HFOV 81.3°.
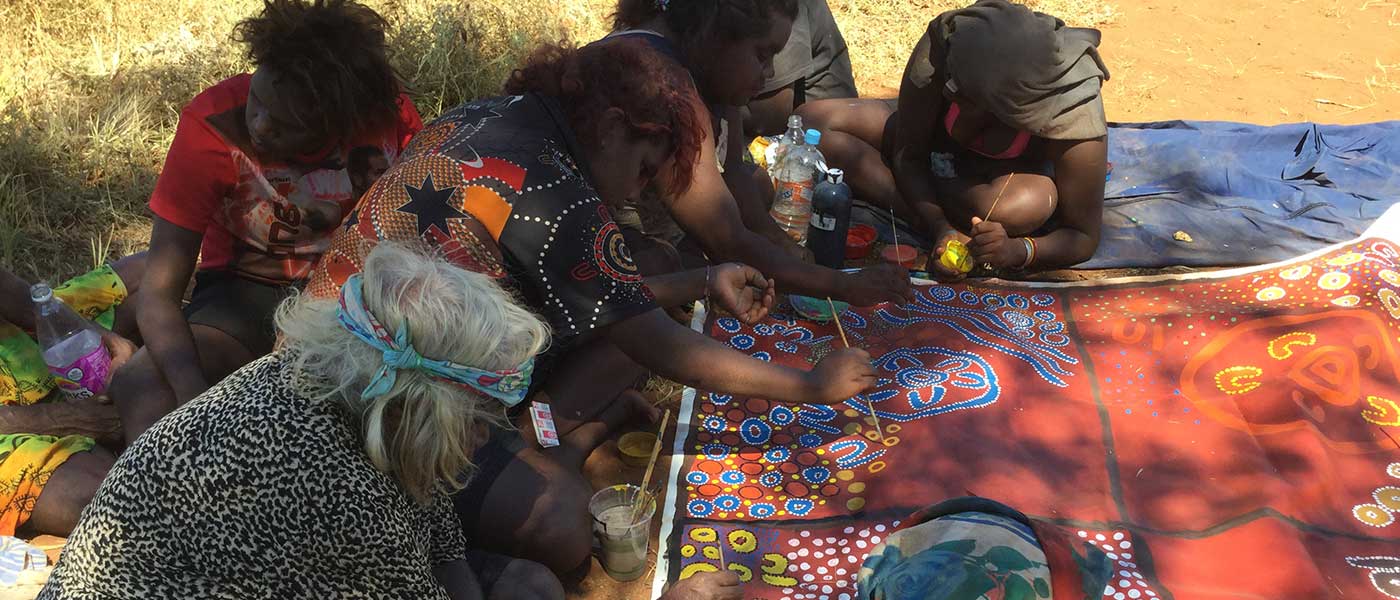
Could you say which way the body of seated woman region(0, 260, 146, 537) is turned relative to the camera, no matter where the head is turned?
to the viewer's right

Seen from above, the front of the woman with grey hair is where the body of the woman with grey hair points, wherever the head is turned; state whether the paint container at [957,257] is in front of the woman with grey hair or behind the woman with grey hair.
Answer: in front

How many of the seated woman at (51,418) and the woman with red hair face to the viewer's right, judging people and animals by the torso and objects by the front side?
2

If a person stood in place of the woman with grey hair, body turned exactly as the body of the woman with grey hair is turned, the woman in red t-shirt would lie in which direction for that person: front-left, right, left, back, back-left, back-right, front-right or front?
front-left

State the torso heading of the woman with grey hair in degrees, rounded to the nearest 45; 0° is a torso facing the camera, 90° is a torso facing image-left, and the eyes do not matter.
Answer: approximately 225°

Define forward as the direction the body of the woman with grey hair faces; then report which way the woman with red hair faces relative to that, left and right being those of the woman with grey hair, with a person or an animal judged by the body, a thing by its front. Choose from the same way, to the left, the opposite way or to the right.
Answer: to the right

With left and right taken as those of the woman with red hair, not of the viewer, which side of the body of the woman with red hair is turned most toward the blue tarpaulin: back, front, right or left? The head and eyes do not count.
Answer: front

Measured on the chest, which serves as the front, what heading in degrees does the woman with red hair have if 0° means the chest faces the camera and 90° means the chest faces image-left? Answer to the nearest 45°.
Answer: approximately 270°

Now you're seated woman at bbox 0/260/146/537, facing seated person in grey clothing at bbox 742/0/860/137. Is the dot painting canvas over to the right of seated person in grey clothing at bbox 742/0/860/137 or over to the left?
right

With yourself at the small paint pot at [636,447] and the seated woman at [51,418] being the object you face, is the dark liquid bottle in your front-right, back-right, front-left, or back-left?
back-right

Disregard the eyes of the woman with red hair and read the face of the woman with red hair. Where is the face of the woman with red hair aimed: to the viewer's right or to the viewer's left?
to the viewer's right
